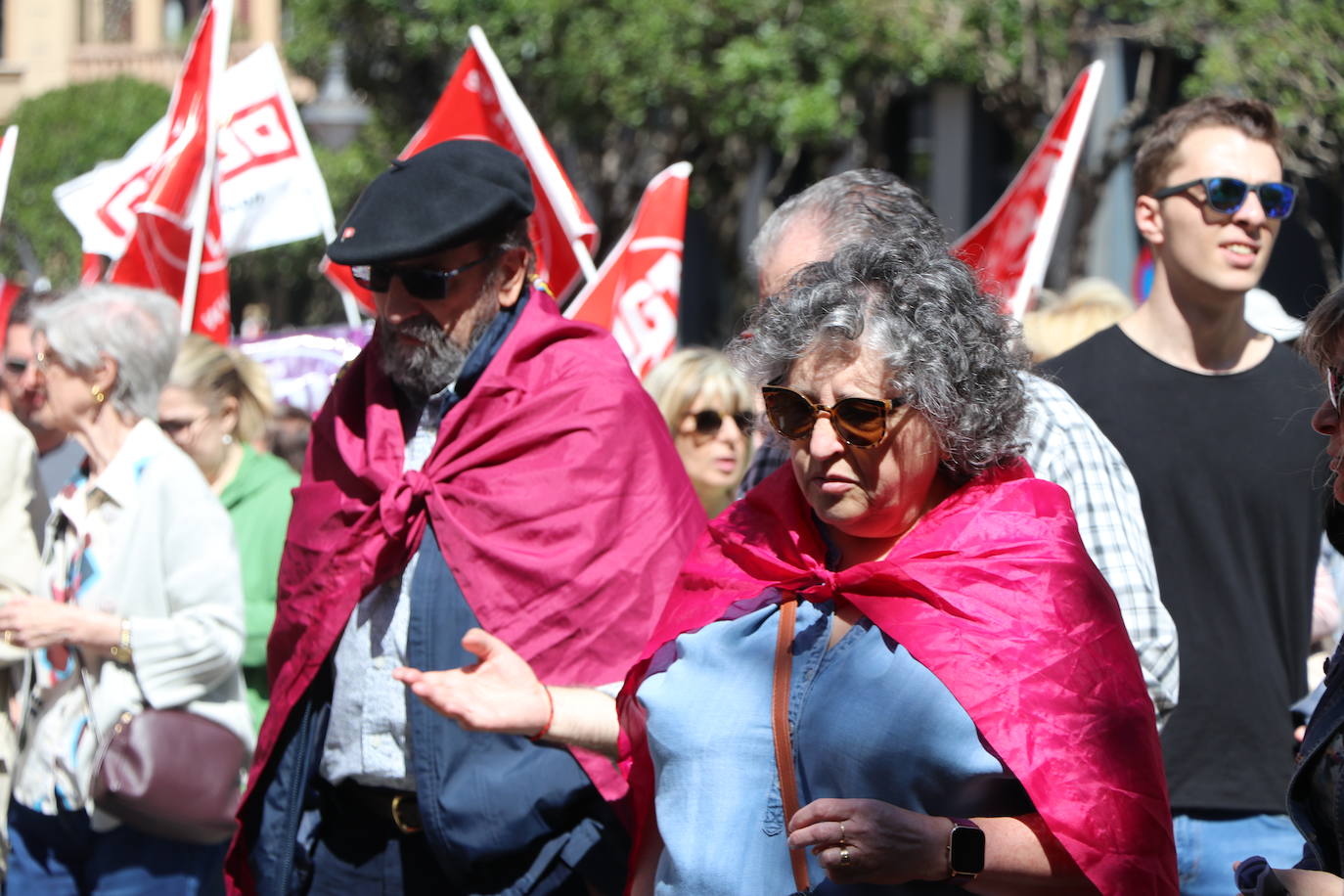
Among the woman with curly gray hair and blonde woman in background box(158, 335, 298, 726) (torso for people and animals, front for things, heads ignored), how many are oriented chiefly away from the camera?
0

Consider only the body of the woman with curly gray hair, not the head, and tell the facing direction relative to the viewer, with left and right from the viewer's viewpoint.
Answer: facing the viewer and to the left of the viewer

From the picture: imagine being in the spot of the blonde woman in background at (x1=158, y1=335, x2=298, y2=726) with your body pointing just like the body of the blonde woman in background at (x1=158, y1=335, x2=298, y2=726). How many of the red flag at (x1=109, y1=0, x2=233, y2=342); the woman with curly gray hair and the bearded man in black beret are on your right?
1

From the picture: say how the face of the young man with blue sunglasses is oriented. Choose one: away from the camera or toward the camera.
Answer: toward the camera

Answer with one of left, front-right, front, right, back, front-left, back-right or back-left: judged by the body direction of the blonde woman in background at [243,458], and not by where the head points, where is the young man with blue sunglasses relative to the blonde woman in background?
back-left

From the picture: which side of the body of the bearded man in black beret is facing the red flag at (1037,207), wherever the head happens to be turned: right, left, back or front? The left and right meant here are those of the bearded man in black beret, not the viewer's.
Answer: back

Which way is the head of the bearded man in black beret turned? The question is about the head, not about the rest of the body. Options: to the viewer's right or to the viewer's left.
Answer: to the viewer's left

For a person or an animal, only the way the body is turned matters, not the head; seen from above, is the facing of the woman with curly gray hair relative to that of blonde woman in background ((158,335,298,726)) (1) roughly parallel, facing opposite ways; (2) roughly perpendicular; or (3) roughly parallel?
roughly parallel

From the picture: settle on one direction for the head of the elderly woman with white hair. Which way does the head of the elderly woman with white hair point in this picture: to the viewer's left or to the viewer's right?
to the viewer's left

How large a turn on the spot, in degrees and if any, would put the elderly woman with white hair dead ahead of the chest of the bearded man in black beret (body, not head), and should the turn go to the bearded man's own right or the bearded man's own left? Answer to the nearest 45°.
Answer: approximately 90° to the bearded man's own right

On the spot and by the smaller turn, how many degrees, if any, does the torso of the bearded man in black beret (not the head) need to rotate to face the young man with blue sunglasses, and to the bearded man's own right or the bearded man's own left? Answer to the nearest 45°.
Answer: approximately 135° to the bearded man's own left

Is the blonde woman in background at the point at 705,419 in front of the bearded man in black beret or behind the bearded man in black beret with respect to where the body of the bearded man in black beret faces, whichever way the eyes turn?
behind

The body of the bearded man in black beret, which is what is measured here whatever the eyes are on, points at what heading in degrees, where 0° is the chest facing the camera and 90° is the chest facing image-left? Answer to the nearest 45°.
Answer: approximately 45°
